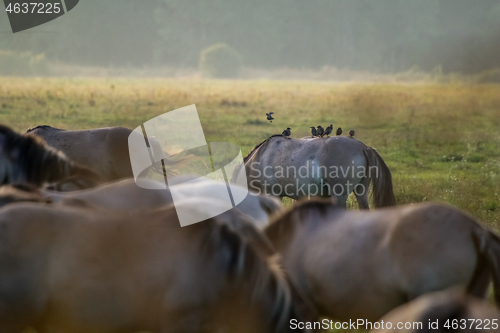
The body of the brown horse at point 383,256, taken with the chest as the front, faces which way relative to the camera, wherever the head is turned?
to the viewer's left

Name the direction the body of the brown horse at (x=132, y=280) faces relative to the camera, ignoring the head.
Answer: to the viewer's right

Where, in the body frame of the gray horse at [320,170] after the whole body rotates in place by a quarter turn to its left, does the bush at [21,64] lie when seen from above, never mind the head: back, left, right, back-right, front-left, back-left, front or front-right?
back-right

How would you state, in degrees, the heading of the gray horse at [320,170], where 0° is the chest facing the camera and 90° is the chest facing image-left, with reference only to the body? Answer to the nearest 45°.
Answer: approximately 90°

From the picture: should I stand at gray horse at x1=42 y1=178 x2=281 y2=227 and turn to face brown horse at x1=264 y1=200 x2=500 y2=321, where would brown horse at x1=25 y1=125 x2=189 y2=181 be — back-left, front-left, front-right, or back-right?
back-left

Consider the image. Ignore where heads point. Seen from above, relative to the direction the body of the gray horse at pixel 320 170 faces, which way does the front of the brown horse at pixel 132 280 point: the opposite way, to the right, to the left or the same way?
the opposite way

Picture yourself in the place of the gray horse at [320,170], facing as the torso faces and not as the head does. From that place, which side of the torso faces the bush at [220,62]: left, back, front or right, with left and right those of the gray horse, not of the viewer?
right

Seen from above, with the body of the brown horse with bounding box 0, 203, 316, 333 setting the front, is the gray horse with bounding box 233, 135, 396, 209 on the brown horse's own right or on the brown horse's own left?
on the brown horse's own left
